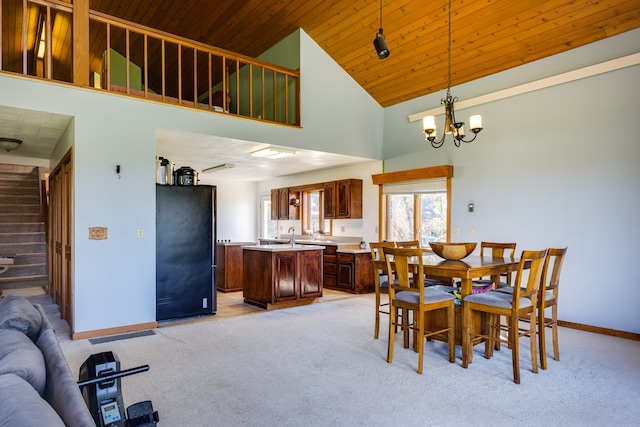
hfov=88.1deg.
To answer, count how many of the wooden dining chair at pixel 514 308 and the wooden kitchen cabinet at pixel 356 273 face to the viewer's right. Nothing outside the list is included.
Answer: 0

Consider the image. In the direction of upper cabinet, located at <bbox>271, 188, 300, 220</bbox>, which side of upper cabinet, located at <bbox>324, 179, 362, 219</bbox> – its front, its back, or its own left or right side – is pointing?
right

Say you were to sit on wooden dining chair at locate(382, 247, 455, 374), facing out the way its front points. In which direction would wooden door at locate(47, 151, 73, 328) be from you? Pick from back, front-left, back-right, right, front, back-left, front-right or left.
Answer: back-left

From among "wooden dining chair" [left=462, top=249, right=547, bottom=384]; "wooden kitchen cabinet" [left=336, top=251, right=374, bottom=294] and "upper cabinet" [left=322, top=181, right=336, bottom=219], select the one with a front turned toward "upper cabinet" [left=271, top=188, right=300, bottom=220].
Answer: the wooden dining chair

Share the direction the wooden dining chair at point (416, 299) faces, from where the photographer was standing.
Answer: facing away from the viewer and to the right of the viewer

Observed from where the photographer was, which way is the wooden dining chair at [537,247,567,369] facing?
facing away from the viewer and to the left of the viewer

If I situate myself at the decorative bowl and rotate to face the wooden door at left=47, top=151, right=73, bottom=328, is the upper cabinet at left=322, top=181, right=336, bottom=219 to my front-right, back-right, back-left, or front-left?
front-right

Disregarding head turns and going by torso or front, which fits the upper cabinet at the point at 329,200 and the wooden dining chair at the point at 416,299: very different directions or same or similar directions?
very different directions

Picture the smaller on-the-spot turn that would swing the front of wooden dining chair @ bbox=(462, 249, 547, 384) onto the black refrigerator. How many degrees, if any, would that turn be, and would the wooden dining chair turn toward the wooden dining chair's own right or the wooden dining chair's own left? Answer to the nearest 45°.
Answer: approximately 45° to the wooden dining chair's own left
